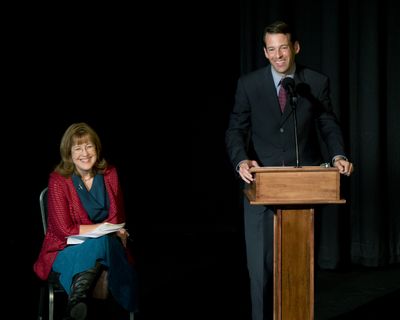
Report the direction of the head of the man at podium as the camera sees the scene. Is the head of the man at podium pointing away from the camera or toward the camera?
toward the camera

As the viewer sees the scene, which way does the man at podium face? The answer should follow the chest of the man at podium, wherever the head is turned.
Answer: toward the camera

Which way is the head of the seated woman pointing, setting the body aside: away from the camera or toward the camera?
toward the camera

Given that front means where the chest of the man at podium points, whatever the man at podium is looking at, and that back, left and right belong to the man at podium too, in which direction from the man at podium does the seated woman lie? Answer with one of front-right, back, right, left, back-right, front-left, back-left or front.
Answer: right
